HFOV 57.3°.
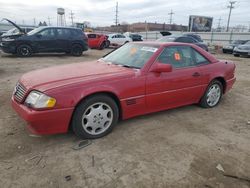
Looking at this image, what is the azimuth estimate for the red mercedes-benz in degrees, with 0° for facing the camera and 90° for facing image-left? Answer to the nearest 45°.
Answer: approximately 45°

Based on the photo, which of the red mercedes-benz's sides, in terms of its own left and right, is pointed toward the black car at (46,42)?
right

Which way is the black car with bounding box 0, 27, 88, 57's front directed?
to the viewer's left

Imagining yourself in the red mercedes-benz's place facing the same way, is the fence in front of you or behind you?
behind

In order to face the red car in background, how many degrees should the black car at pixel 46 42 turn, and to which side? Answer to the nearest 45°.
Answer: approximately 135° to its right

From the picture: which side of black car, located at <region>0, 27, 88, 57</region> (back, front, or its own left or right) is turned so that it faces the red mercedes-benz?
left
